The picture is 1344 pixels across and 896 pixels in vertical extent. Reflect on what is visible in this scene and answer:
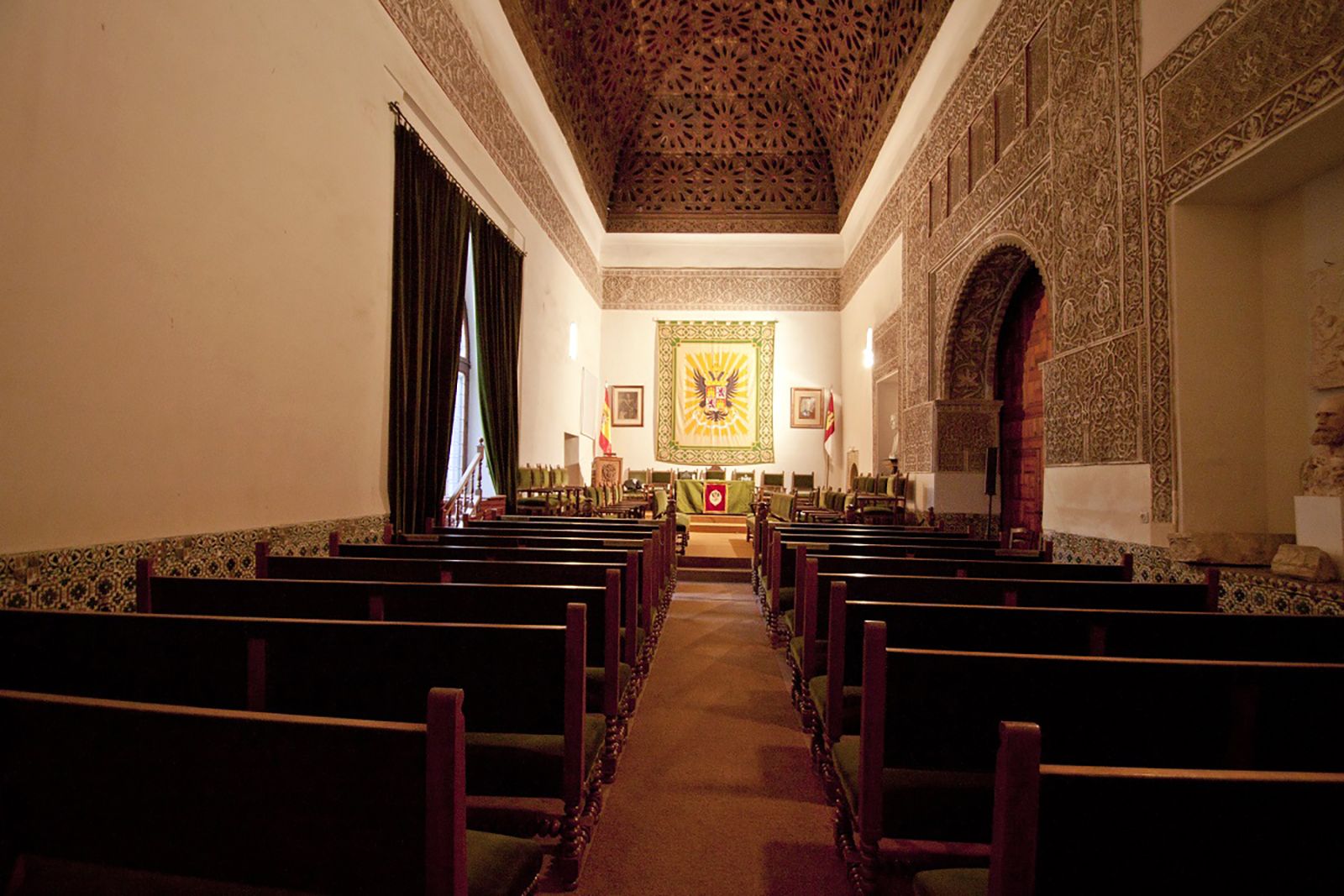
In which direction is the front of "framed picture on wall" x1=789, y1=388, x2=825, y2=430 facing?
toward the camera

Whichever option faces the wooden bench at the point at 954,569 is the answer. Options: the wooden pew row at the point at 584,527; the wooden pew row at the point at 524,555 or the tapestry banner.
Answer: the tapestry banner

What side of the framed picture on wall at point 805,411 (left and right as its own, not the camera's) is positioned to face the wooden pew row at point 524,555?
front

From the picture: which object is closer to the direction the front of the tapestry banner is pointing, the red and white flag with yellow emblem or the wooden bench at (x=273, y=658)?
the wooden bench

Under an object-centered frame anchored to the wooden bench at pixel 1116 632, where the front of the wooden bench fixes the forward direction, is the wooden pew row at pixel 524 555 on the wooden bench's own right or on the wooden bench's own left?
on the wooden bench's own left

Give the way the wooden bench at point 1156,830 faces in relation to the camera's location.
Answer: facing away from the viewer and to the left of the viewer

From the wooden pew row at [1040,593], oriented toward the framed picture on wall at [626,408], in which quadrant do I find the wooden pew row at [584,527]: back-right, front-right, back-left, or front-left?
front-left

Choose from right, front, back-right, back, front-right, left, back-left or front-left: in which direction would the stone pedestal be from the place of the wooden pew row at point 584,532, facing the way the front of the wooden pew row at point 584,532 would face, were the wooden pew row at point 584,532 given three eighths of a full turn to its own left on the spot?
left

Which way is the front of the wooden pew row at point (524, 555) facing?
away from the camera

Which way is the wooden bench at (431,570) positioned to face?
away from the camera

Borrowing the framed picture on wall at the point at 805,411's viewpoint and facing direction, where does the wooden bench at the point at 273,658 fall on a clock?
The wooden bench is roughly at 12 o'clock from the framed picture on wall.

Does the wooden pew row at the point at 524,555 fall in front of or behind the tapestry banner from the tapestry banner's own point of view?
in front

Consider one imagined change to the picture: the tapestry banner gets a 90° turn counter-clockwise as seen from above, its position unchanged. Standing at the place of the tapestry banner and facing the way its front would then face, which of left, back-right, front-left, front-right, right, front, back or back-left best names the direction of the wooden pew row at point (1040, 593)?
right

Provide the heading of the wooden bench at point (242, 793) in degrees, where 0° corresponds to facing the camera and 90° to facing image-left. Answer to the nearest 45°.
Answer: approximately 225°

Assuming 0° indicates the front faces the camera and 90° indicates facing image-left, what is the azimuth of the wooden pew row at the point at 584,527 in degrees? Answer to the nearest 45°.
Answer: approximately 180°

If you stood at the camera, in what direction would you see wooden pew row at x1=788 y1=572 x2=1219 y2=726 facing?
facing away from the viewer

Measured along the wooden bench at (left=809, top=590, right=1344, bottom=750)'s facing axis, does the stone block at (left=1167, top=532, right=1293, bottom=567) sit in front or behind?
in front

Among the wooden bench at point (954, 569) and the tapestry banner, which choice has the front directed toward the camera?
the tapestry banner

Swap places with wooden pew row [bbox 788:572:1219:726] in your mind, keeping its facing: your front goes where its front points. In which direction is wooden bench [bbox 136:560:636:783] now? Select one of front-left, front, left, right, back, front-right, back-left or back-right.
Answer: back-left

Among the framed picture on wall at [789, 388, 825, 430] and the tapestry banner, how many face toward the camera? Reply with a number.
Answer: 2
